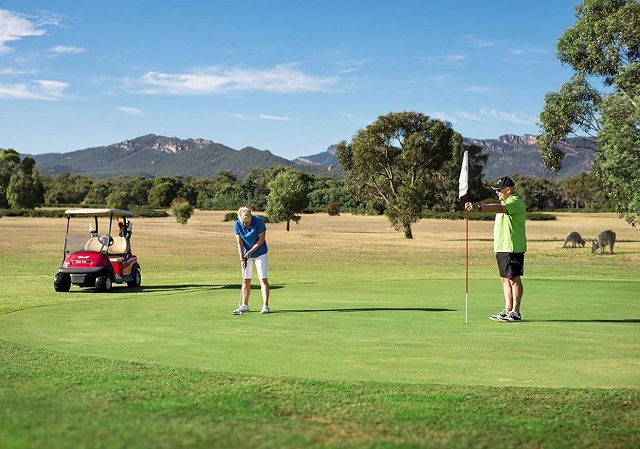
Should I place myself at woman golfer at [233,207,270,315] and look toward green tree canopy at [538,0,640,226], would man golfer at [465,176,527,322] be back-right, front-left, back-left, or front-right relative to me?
front-right

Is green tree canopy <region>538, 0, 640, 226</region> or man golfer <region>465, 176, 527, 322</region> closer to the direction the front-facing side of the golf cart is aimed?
the man golfer

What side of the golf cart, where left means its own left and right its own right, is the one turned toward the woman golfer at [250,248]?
left

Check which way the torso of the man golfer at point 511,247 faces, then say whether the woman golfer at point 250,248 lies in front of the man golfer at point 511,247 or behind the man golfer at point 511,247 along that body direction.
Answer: in front

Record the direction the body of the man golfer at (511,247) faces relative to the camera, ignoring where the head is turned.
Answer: to the viewer's left

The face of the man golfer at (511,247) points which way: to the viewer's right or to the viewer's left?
to the viewer's left

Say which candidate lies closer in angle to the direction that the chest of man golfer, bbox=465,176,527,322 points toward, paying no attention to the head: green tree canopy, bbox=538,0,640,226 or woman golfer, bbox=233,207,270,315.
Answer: the woman golfer

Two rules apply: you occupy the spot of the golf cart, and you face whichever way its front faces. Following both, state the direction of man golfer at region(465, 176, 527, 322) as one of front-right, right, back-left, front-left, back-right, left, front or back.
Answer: left

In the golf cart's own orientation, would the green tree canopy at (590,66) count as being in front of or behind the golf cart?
behind

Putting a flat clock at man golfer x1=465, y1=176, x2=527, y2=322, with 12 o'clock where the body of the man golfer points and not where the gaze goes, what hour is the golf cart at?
The golf cart is roughly at 1 o'clock from the man golfer.

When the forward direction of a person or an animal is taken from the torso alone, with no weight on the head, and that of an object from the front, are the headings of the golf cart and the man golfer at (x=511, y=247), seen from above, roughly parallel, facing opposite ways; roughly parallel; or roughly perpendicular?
roughly perpendicular

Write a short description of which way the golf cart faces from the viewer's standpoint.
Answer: facing the viewer and to the left of the viewer
